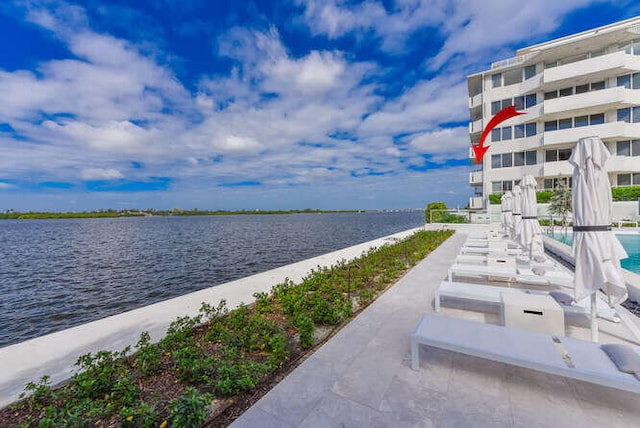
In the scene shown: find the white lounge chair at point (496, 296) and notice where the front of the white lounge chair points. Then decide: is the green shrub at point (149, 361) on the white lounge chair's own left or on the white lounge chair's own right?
on the white lounge chair's own left

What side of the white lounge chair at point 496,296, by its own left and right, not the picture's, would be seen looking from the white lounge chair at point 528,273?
right

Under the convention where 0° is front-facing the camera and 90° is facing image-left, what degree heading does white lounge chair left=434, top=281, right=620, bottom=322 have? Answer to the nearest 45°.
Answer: approximately 90°

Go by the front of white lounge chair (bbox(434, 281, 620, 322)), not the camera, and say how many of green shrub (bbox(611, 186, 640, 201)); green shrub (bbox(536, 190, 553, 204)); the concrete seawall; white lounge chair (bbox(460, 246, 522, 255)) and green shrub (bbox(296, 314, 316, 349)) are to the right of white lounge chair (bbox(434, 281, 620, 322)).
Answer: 3

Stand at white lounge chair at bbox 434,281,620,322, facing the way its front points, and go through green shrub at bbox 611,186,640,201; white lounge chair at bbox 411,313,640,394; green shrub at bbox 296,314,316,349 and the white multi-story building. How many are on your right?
2

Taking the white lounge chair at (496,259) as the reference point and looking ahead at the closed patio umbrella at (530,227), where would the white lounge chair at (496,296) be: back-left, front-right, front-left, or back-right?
back-right

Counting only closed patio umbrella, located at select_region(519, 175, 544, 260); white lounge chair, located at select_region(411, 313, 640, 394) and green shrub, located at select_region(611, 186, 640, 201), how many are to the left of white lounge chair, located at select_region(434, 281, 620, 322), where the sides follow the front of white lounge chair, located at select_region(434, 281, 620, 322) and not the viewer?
1

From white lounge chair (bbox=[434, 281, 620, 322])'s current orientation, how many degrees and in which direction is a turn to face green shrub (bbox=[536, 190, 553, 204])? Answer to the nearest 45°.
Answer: approximately 90° to its right

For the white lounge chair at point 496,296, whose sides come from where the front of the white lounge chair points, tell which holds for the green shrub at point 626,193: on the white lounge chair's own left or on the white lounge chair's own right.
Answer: on the white lounge chair's own right

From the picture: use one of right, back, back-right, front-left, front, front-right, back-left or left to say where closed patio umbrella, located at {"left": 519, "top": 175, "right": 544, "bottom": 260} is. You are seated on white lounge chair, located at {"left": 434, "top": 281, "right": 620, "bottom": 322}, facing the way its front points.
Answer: right

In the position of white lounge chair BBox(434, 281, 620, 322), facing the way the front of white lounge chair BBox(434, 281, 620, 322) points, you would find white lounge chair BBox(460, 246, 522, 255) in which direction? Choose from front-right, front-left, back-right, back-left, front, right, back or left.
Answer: right

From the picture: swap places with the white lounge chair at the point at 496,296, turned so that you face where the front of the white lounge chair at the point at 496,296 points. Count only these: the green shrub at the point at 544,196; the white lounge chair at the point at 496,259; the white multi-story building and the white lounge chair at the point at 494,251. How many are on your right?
4

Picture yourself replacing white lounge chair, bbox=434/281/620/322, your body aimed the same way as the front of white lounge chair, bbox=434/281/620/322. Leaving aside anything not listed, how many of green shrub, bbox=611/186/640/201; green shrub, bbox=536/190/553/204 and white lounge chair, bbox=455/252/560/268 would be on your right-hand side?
3
